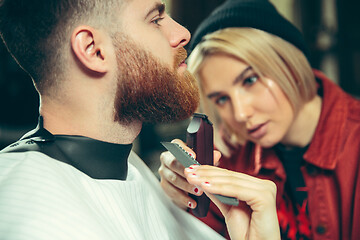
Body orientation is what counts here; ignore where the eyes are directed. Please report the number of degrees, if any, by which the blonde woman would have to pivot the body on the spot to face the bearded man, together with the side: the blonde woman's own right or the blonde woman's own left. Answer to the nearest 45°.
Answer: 0° — they already face them

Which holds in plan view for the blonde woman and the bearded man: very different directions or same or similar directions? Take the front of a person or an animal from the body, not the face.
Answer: very different directions

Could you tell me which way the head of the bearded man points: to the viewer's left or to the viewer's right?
to the viewer's right

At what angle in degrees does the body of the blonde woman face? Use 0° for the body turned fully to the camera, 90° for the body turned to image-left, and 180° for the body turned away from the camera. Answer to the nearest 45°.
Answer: approximately 45°

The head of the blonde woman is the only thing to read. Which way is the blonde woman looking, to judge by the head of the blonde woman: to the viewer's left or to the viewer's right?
to the viewer's left

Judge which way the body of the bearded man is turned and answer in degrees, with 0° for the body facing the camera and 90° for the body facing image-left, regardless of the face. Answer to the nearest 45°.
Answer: approximately 270°

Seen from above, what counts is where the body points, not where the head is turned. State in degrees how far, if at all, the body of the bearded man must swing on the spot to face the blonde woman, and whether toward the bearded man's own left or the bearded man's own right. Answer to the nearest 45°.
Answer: approximately 45° to the bearded man's own left

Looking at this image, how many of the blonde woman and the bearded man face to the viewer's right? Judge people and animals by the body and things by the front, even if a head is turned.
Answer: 1
